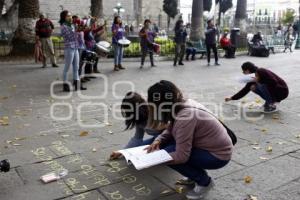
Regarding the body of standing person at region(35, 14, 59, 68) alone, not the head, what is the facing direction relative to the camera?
toward the camera

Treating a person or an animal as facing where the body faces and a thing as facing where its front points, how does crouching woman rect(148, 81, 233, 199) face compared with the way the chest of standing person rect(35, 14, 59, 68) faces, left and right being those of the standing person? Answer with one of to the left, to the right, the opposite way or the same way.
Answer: to the right

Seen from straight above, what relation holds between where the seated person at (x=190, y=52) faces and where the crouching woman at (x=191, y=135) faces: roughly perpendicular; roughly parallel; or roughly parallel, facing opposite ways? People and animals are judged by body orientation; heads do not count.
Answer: roughly perpendicular

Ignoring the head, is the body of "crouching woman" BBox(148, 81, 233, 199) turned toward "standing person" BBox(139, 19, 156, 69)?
no

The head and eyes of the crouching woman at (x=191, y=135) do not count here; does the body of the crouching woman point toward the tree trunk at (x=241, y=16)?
no

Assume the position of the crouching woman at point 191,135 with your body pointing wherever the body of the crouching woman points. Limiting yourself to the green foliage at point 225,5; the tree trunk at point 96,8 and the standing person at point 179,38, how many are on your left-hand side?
0

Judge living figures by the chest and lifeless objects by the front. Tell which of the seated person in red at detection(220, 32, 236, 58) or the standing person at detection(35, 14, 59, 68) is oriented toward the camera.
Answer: the standing person at detection(35, 14, 59, 68)

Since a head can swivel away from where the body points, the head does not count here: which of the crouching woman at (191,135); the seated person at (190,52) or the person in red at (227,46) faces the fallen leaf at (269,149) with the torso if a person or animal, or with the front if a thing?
the seated person

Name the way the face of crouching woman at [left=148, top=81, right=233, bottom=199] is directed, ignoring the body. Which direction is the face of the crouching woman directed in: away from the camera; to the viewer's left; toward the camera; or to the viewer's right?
to the viewer's left

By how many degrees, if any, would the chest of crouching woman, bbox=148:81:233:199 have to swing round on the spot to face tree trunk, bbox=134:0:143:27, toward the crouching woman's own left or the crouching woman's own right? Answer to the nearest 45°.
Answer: approximately 90° to the crouching woman's own right

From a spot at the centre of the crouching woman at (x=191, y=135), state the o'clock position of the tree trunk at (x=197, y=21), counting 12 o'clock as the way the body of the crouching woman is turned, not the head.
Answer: The tree trunk is roughly at 3 o'clock from the crouching woman.

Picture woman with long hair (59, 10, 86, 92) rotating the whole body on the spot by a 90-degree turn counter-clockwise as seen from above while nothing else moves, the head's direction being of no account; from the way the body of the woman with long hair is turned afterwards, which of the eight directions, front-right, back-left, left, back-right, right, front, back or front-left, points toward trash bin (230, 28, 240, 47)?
front

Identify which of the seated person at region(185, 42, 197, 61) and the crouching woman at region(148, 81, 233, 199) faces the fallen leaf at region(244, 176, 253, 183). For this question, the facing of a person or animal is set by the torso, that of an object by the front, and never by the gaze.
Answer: the seated person

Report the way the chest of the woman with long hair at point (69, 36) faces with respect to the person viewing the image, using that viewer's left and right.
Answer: facing the viewer and to the right of the viewer

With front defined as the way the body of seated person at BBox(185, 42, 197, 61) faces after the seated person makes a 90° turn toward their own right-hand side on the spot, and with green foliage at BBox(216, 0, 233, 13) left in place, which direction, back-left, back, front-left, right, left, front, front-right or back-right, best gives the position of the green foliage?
right

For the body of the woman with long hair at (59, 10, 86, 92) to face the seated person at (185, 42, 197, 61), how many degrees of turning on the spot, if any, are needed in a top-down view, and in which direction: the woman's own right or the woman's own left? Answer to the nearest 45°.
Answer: approximately 90° to the woman's own left

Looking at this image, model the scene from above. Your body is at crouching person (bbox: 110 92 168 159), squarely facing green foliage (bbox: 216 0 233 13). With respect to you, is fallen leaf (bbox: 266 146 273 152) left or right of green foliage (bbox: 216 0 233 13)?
right

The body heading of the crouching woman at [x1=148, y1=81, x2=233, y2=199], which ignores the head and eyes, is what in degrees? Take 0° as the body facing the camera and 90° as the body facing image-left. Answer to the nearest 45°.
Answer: approximately 90°
